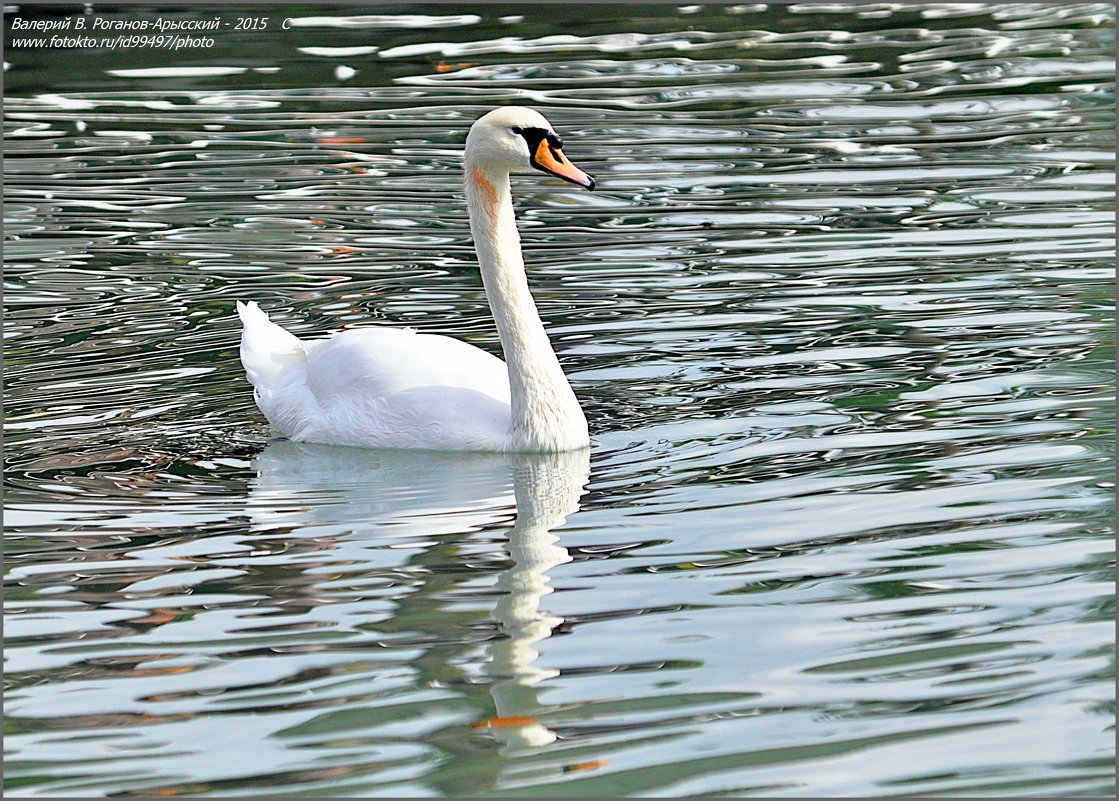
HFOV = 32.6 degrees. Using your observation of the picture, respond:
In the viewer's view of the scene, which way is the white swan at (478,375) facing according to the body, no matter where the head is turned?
to the viewer's right
